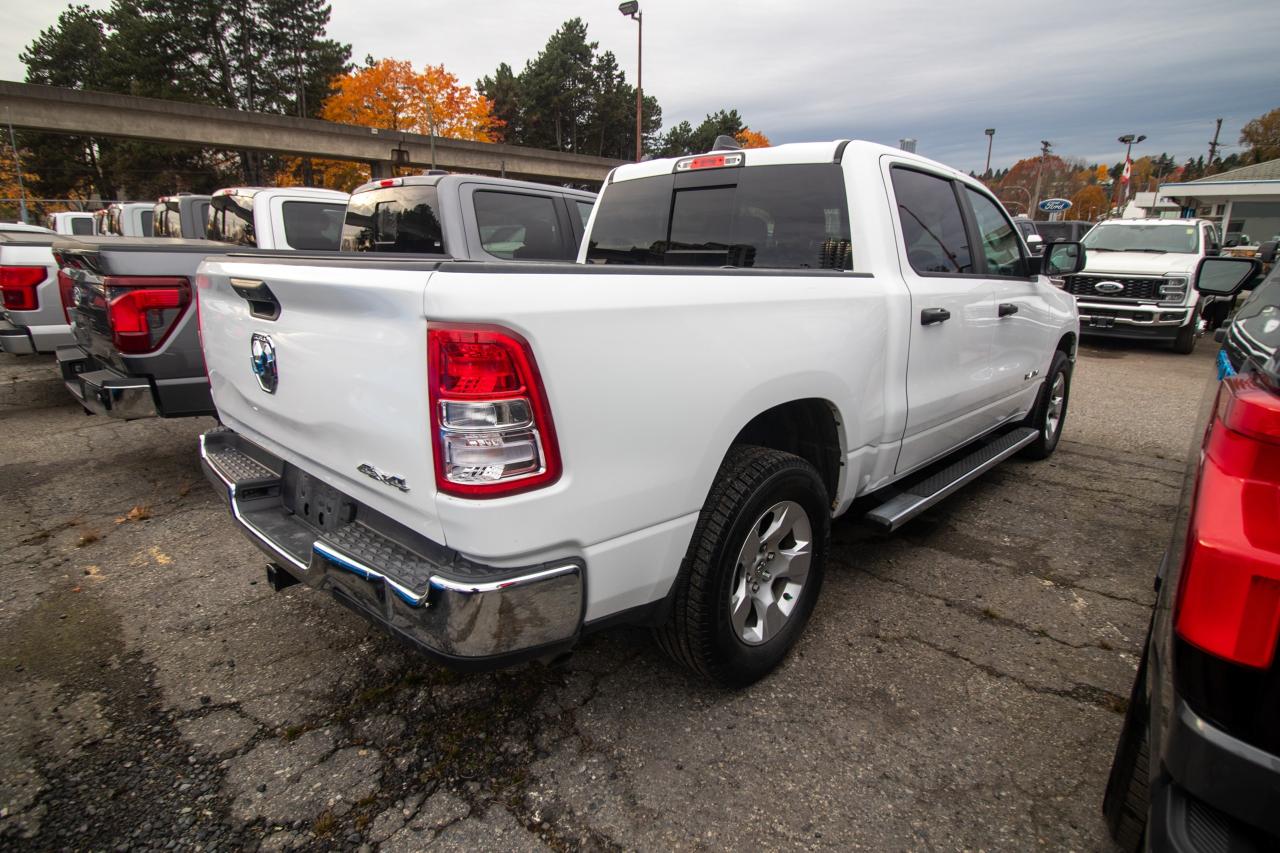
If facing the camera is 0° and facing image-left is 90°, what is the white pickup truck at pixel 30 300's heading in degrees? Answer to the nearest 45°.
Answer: approximately 225°

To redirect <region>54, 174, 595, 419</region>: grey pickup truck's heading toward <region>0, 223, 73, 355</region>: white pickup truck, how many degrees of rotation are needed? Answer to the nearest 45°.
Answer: approximately 90° to its left

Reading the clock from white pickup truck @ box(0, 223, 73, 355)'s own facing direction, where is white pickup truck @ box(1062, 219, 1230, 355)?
white pickup truck @ box(1062, 219, 1230, 355) is roughly at 2 o'clock from white pickup truck @ box(0, 223, 73, 355).

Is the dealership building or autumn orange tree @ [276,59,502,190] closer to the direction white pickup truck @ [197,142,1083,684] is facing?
the dealership building

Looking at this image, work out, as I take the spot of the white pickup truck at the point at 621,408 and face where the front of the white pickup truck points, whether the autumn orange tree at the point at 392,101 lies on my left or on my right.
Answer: on my left

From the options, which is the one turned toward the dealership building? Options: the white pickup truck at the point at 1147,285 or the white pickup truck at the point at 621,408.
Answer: the white pickup truck at the point at 621,408

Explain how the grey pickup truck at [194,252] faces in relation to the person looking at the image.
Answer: facing away from the viewer and to the right of the viewer

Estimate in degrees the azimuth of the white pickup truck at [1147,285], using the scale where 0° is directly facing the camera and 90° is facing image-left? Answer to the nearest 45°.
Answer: approximately 45°

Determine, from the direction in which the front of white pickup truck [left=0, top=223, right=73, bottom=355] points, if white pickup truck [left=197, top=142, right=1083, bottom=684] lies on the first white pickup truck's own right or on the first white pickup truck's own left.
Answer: on the first white pickup truck's own right

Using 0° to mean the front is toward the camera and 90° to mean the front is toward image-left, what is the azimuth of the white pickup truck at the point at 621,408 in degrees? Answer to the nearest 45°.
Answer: approximately 225°
